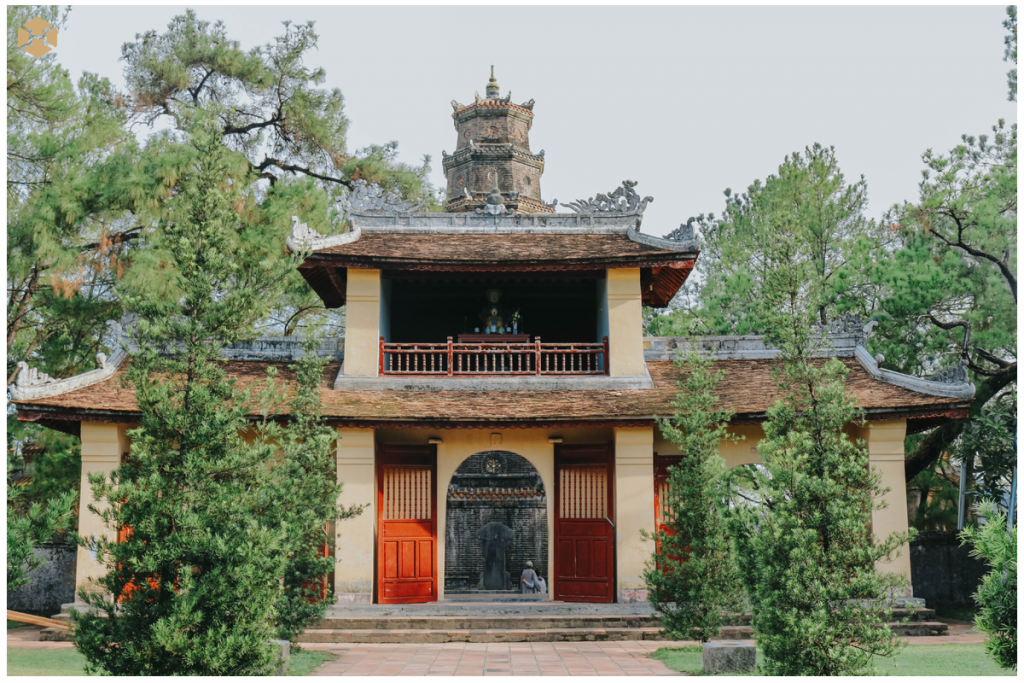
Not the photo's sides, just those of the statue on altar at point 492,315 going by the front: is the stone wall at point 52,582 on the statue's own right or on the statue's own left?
on the statue's own right

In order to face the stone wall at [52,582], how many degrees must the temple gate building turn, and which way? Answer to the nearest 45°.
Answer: approximately 90° to its right

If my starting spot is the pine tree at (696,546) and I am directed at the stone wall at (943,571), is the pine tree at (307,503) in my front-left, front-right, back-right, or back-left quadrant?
back-left

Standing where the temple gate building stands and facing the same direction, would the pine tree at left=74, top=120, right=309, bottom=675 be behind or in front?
in front

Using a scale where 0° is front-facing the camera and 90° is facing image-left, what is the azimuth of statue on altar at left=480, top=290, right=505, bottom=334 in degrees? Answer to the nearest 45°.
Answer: approximately 0°

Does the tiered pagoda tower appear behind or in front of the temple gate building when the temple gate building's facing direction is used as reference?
behind
